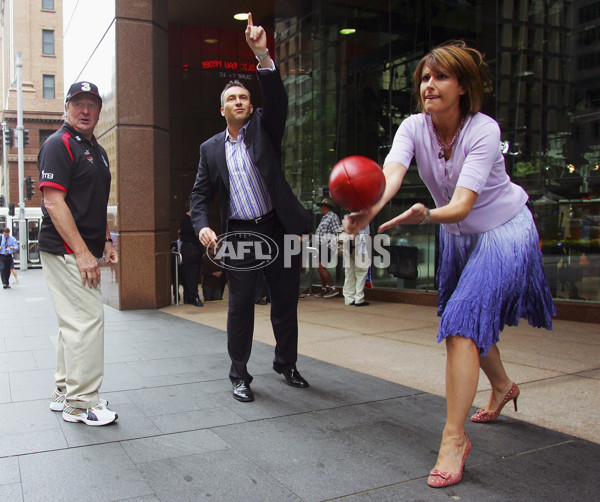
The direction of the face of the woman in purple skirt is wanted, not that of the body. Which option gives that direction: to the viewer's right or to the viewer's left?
to the viewer's left

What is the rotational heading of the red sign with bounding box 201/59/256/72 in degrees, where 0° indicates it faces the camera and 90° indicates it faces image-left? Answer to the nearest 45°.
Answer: approximately 0°

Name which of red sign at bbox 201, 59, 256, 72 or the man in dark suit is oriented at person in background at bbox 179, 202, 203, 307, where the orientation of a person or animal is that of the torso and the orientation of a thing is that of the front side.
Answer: the red sign

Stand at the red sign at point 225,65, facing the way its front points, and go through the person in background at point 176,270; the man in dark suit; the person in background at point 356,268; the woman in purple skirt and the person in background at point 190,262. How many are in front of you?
5

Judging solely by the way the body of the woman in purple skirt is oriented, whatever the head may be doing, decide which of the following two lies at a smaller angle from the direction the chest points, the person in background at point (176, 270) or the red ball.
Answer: the red ball

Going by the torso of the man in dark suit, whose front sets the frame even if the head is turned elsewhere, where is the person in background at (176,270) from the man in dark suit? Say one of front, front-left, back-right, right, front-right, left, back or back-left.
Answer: back

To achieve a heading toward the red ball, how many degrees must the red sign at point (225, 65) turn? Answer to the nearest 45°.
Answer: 0° — it already faces it

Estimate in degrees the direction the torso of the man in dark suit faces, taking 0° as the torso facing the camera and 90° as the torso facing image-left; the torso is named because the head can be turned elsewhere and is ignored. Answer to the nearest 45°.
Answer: approximately 0°

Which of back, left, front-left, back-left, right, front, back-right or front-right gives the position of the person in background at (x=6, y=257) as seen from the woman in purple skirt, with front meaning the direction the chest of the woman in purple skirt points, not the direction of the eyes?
right
